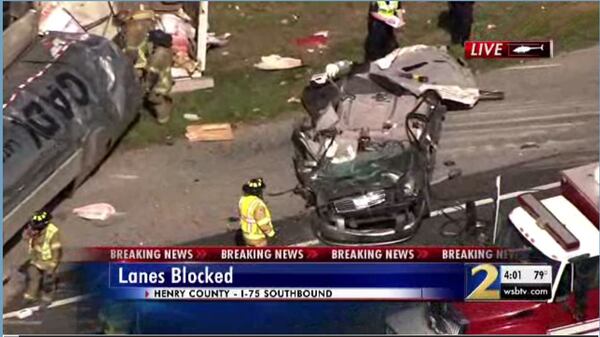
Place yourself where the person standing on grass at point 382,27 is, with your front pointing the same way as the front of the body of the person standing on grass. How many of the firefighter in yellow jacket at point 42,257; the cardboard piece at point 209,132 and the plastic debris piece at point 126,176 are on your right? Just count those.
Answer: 3

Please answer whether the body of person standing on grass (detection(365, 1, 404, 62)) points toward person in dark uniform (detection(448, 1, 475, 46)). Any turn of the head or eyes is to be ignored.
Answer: no

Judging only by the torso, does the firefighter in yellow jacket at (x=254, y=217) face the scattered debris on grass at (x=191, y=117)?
no

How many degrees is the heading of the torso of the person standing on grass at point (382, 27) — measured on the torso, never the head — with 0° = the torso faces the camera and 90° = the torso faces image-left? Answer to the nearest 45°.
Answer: approximately 315°

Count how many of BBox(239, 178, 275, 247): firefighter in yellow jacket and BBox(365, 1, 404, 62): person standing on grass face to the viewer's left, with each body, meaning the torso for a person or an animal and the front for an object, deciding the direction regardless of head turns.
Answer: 0

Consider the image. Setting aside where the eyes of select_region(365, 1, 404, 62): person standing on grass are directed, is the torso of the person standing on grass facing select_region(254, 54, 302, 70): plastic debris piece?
no

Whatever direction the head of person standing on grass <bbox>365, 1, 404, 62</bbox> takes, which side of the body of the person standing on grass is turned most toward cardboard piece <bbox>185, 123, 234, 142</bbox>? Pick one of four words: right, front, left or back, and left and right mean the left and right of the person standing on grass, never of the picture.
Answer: right

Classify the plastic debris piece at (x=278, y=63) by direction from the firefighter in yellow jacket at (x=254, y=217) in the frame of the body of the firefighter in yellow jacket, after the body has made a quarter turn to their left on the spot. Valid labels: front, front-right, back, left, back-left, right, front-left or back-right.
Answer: front-right

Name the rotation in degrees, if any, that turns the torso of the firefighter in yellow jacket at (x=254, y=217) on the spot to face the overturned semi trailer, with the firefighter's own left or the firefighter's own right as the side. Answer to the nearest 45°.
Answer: approximately 90° to the firefighter's own left

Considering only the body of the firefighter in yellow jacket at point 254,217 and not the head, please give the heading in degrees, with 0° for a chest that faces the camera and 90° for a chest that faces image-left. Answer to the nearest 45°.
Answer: approximately 225°

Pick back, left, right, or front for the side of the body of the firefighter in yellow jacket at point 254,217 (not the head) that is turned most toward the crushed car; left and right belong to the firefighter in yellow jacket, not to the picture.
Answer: front

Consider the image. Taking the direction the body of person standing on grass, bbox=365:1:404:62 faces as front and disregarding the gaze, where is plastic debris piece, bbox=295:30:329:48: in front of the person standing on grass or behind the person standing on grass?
behind

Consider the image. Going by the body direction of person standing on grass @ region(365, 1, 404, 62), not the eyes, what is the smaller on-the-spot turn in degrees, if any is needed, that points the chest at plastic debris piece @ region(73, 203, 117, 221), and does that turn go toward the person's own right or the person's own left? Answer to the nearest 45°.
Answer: approximately 90° to the person's own right

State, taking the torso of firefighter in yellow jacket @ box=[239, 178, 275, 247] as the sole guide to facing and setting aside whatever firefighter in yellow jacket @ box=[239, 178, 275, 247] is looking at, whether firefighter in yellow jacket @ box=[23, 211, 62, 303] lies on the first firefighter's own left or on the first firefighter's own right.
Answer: on the first firefighter's own left
